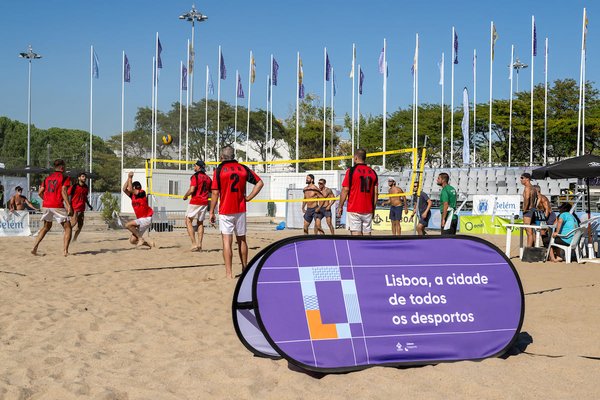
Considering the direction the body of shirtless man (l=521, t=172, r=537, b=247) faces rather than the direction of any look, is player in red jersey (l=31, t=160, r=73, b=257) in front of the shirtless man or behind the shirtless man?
in front

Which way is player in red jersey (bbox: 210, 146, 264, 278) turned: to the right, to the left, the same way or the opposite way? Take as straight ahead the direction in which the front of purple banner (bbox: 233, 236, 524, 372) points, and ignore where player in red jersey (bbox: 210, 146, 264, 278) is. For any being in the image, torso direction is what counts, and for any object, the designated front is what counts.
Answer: the opposite way

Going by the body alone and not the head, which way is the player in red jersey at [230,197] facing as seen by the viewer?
away from the camera

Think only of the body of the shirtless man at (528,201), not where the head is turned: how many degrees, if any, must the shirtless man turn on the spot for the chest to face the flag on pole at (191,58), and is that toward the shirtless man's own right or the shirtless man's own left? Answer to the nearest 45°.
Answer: approximately 45° to the shirtless man's own right

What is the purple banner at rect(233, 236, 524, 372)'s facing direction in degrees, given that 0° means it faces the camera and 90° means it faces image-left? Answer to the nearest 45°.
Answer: approximately 0°

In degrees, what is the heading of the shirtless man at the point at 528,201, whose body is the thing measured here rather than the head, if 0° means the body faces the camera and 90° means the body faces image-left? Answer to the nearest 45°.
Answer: approximately 90°

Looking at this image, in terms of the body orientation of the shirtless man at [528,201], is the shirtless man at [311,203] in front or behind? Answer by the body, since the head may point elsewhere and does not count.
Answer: in front

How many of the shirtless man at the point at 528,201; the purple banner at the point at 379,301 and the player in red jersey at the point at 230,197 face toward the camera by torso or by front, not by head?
1

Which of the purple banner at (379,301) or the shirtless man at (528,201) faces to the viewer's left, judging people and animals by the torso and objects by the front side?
the shirtless man

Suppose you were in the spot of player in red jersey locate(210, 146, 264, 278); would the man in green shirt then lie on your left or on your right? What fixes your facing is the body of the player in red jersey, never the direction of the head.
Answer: on your right

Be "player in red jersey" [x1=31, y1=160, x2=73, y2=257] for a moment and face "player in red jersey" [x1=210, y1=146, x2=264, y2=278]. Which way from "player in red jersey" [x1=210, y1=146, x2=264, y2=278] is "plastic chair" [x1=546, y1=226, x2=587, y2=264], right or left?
left
